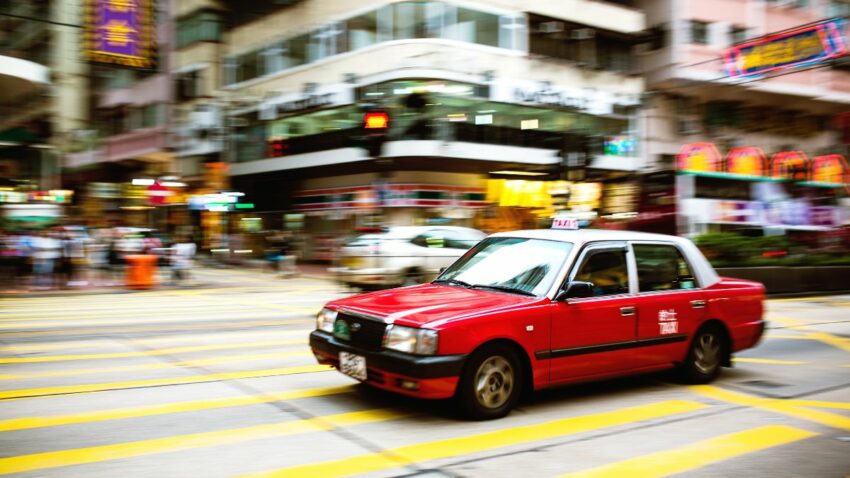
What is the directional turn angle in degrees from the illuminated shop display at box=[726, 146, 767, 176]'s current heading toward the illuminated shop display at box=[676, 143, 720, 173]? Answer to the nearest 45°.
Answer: approximately 45° to its right

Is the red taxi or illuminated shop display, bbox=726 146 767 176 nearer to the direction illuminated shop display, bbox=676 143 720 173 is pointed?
the red taxi

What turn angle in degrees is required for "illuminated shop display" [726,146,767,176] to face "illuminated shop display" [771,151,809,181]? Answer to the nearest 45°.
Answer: approximately 135° to its left

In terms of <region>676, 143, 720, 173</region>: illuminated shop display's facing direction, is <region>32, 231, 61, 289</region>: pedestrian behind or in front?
in front

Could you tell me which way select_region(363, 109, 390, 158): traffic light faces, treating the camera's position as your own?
facing the viewer

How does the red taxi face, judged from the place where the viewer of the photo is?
facing the viewer and to the left of the viewer

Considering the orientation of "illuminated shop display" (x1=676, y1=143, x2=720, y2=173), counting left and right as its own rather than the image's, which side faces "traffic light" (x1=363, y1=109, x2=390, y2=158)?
right

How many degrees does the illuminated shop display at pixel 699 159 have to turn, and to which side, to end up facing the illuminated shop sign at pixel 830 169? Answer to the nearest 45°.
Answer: approximately 135° to its left

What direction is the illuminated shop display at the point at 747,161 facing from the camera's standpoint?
toward the camera
